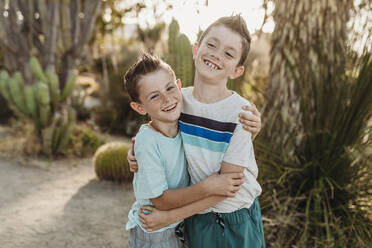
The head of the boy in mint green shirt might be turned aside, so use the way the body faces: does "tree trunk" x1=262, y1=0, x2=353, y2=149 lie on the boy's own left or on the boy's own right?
on the boy's own left

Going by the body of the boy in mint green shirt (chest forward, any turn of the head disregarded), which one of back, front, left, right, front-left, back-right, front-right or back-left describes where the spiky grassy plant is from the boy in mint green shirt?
left

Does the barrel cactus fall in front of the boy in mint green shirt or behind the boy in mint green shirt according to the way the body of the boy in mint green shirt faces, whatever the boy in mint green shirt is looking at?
behind

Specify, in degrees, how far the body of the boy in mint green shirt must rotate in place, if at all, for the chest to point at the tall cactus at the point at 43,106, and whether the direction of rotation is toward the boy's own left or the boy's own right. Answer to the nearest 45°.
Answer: approximately 180°

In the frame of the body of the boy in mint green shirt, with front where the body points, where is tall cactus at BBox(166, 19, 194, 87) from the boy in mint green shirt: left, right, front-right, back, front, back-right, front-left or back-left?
back-left

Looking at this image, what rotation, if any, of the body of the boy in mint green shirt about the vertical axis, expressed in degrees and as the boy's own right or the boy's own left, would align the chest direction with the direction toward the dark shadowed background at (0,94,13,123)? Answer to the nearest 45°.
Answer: approximately 180°

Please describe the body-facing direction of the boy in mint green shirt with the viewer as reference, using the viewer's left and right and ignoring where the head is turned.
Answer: facing the viewer and to the right of the viewer
